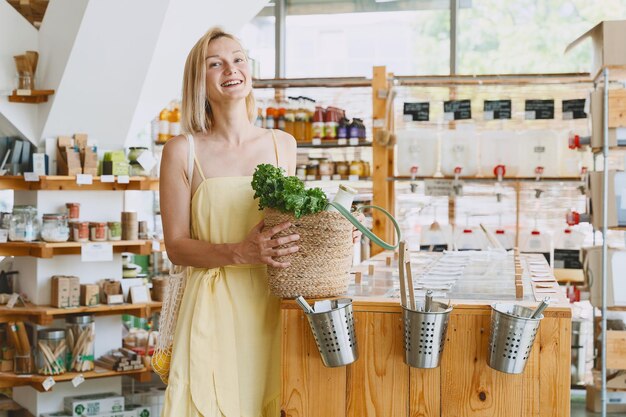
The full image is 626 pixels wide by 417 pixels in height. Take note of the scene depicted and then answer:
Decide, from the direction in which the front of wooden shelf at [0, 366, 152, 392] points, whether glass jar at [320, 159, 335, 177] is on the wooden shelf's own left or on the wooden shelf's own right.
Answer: on the wooden shelf's own left

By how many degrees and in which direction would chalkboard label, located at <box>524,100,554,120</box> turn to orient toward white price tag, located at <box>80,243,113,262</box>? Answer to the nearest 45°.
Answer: approximately 45° to its right

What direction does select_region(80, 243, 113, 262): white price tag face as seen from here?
toward the camera

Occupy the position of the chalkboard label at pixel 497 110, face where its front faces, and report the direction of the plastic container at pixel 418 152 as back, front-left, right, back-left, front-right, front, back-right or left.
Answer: right

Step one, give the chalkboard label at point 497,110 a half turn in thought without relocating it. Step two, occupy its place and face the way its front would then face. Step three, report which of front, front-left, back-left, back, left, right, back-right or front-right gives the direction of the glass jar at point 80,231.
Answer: back-left

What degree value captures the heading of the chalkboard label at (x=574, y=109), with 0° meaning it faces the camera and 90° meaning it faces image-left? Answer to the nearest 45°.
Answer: approximately 0°

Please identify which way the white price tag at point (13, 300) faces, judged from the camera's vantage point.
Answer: facing the viewer

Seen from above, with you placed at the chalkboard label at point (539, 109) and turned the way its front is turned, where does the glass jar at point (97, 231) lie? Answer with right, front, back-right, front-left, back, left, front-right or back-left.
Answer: front-right

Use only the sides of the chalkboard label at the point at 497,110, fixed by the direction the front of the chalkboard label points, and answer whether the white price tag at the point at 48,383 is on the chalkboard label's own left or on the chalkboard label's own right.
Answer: on the chalkboard label's own right

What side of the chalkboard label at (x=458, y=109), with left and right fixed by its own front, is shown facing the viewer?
front

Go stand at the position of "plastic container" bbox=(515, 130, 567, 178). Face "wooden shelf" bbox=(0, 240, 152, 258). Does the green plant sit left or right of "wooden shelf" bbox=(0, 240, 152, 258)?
left

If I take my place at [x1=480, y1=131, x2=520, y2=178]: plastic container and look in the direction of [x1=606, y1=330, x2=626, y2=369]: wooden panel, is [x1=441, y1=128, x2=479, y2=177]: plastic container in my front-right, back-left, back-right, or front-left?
back-right
